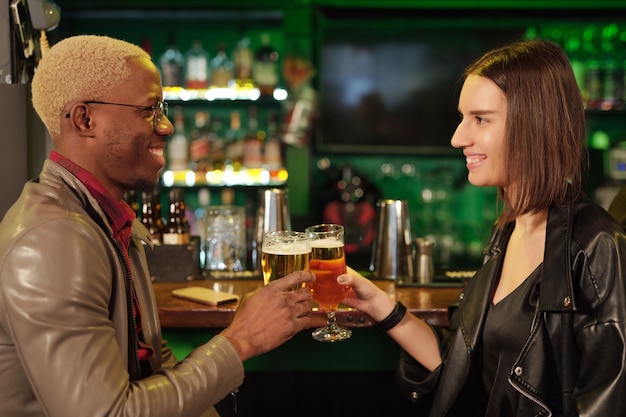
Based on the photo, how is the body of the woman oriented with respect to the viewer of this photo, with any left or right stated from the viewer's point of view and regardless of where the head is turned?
facing the viewer and to the left of the viewer

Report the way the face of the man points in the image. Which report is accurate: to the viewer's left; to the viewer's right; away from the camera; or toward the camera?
to the viewer's right

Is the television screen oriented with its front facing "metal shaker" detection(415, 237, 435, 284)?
yes

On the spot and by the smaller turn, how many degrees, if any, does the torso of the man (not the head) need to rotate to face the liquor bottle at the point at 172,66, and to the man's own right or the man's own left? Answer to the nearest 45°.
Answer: approximately 90° to the man's own left

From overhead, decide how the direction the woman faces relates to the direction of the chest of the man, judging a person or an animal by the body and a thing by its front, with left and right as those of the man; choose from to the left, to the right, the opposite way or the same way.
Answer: the opposite way

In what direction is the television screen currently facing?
toward the camera

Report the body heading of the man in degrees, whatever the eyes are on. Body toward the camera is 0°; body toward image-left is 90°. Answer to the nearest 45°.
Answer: approximately 270°

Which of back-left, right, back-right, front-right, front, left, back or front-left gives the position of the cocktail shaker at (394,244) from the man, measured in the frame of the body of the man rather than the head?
front-left

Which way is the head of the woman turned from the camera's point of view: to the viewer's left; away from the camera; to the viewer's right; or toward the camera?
to the viewer's left

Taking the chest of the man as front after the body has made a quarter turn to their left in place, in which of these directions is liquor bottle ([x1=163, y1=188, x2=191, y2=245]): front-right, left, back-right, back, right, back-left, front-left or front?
front

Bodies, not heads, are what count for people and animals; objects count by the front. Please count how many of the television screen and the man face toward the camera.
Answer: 1

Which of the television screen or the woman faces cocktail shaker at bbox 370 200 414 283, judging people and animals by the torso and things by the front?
the television screen

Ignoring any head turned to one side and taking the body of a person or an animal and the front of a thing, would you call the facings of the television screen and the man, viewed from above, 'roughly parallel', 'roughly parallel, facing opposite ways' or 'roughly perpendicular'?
roughly perpendicular

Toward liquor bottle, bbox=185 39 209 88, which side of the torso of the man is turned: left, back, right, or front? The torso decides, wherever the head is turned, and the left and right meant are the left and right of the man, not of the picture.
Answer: left
